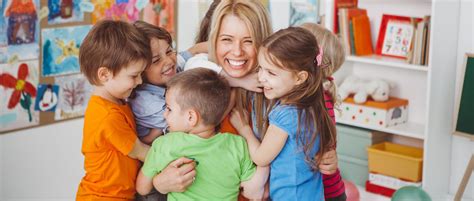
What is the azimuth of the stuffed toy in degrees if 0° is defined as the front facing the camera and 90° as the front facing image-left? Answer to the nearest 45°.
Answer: approximately 315°

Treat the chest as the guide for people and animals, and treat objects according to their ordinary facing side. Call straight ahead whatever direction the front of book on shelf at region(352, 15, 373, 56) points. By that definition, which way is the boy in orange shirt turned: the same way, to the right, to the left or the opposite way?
to the left

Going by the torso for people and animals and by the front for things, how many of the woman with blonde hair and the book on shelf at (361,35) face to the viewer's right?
0

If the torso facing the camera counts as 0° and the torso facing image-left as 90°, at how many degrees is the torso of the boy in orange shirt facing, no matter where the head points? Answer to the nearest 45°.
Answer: approximately 270°

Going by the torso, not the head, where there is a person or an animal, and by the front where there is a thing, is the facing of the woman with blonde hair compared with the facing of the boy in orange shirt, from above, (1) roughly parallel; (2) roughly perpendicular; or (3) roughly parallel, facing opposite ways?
roughly perpendicular

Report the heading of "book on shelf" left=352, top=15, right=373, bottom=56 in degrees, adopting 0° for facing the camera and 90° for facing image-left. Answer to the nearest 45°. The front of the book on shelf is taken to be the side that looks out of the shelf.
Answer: approximately 0°

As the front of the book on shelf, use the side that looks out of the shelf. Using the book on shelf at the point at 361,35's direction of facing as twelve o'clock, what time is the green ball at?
The green ball is roughly at 10 o'clock from the book on shelf.
